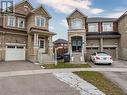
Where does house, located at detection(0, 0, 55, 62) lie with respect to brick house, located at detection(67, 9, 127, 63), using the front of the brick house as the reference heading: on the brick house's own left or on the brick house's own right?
on the brick house's own right

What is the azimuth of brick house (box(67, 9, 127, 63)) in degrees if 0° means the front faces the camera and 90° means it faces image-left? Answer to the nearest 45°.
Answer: approximately 0°
